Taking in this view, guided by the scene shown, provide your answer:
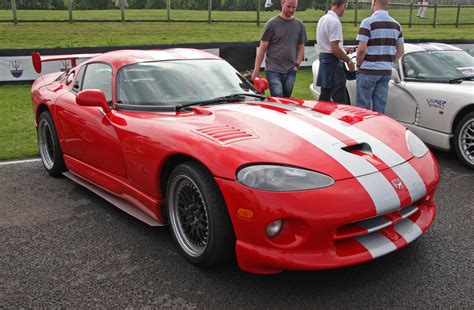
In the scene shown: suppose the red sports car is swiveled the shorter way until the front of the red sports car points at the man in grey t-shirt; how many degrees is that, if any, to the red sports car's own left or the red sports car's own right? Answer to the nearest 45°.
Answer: approximately 135° to the red sports car's own left

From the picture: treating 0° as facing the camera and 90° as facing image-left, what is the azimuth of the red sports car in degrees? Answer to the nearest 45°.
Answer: approximately 315°

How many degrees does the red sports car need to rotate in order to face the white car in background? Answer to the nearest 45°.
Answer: approximately 90° to its left

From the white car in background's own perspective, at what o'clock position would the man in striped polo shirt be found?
The man in striped polo shirt is roughly at 4 o'clock from the white car in background.

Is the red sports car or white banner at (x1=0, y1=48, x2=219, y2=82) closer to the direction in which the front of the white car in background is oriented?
the red sports car

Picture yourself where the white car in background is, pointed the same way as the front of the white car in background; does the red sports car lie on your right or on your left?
on your right

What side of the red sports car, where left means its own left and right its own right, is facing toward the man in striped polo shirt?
left

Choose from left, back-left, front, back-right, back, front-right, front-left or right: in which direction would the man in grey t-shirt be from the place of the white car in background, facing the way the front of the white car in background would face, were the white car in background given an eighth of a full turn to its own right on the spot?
right

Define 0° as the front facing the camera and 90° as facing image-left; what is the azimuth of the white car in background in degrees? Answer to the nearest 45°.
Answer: approximately 315°

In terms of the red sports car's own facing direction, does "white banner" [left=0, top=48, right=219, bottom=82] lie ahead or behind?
behind

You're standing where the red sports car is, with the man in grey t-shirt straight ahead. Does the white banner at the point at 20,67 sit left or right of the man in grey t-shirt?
left
